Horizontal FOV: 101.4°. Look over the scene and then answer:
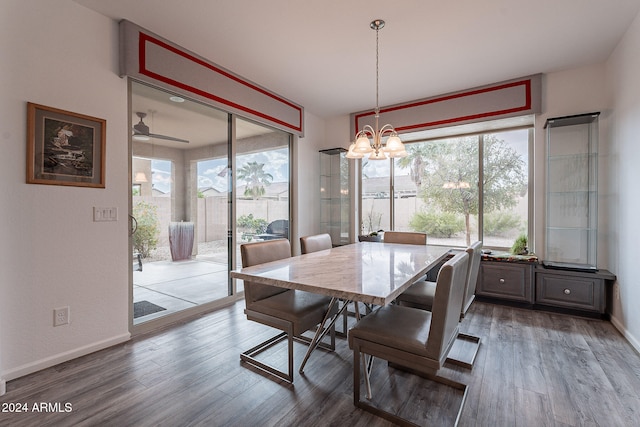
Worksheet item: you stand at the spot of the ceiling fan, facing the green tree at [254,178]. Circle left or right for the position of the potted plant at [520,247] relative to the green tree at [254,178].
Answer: right

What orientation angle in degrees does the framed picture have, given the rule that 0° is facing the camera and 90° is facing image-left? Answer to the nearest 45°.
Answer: approximately 315°

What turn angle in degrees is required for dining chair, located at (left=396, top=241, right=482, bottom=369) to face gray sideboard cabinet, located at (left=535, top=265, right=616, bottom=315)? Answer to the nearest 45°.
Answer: approximately 135° to its right

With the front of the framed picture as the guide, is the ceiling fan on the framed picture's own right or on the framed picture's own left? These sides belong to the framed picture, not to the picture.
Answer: on the framed picture's own left

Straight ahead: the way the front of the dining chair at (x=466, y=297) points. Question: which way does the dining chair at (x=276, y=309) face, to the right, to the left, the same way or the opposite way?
the opposite way

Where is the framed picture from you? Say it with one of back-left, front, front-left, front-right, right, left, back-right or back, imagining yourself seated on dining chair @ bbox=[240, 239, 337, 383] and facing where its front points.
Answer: back-right

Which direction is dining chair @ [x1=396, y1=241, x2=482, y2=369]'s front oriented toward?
to the viewer's left

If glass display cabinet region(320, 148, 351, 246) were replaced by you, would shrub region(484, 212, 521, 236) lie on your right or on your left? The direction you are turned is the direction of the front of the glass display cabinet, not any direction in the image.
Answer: on your left
